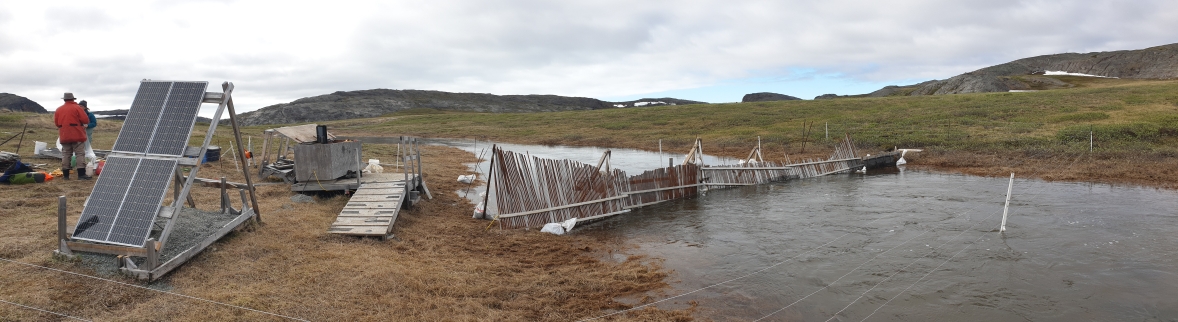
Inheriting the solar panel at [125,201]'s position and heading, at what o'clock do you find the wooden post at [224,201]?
The wooden post is roughly at 6 o'clock from the solar panel.

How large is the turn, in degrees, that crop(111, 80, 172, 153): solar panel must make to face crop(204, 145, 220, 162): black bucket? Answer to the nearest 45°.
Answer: approximately 135° to its right

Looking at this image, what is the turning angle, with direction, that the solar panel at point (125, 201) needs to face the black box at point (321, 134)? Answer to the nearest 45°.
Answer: approximately 180°

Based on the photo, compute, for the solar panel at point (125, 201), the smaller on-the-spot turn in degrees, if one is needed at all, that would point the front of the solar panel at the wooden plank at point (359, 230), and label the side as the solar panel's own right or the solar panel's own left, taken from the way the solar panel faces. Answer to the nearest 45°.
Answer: approximately 135° to the solar panel's own left

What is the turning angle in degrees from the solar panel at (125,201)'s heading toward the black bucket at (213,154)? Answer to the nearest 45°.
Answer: approximately 135° to its right

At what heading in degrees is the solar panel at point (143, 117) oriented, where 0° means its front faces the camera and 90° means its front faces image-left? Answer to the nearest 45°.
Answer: approximately 45°

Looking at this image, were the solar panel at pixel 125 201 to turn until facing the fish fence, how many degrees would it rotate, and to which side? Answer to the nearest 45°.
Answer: approximately 135° to its left

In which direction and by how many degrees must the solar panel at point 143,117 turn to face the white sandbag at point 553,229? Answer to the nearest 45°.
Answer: approximately 135° to its left

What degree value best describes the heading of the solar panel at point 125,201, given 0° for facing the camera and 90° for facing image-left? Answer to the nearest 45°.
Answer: approximately 45°
